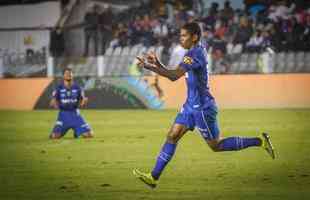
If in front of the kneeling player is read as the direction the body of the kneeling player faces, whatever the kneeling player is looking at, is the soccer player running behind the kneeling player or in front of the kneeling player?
in front

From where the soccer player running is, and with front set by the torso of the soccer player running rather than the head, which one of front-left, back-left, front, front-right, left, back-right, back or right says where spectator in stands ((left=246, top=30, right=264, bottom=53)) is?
right

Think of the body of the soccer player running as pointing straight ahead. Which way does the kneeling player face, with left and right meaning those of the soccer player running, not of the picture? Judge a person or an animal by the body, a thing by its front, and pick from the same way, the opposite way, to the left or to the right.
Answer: to the left

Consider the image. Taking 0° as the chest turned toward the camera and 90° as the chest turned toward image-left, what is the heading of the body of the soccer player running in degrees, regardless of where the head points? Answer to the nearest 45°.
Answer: approximately 90°

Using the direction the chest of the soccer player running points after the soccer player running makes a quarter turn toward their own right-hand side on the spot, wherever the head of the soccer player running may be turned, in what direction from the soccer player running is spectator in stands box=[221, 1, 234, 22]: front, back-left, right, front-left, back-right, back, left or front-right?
front

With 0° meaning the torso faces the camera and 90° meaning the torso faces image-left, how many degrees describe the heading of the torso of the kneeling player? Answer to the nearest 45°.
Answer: approximately 0°

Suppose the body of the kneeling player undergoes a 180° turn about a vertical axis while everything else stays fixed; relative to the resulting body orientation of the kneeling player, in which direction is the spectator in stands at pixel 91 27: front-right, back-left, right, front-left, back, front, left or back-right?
front

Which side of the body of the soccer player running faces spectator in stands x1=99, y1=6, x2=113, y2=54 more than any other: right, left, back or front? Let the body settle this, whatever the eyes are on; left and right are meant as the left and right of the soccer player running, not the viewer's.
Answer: right

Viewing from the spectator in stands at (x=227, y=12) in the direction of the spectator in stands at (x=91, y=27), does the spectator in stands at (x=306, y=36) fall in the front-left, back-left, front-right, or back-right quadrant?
back-left

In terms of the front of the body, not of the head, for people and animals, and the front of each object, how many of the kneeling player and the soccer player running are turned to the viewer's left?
1

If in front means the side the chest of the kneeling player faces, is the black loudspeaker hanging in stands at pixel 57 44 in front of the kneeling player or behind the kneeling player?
behind
